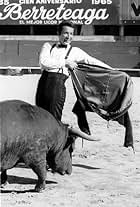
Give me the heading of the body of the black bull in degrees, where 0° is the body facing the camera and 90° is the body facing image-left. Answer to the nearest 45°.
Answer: approximately 270°

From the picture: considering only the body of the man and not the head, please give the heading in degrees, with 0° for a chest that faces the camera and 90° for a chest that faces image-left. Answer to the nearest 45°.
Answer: approximately 315°
